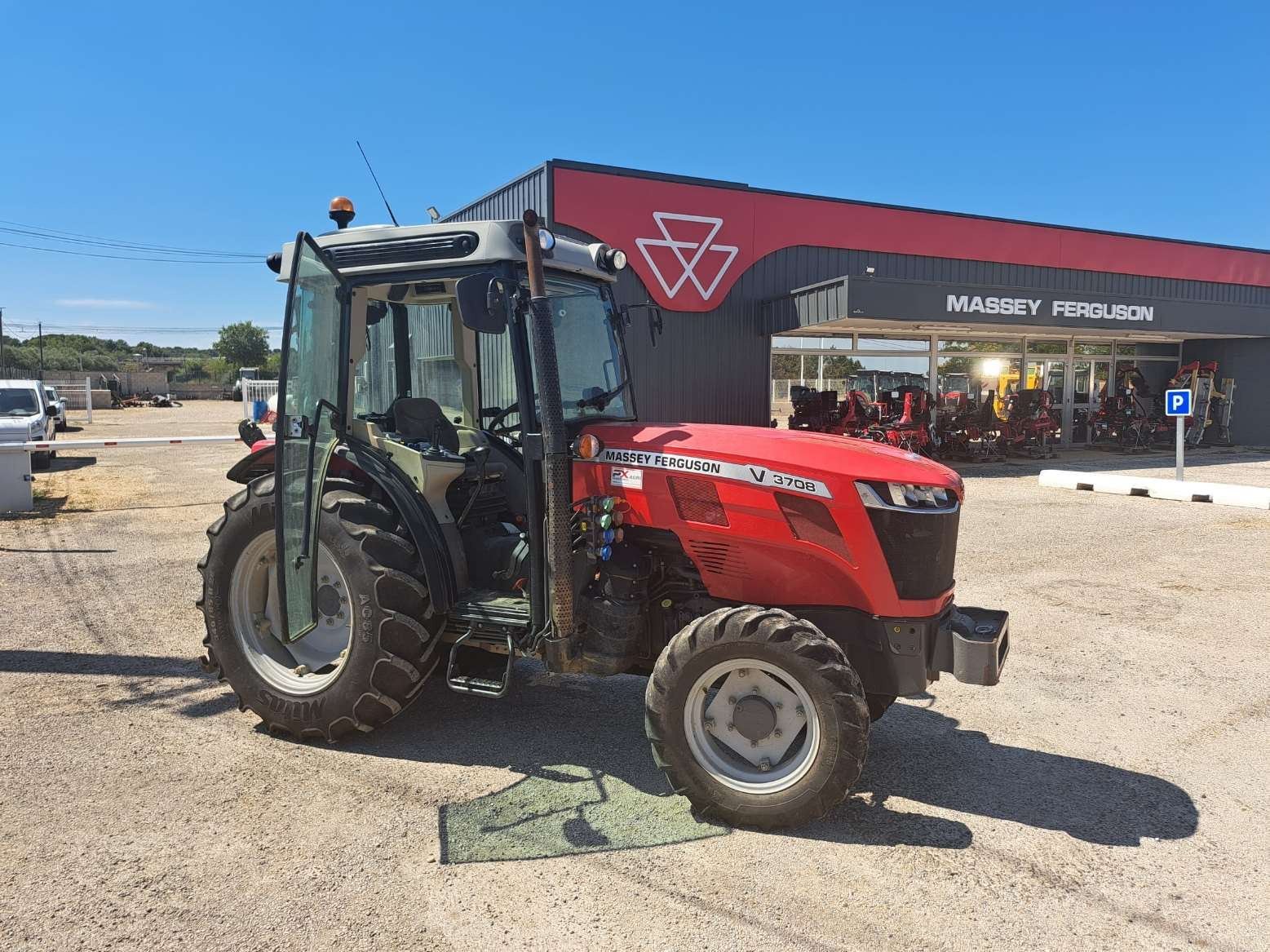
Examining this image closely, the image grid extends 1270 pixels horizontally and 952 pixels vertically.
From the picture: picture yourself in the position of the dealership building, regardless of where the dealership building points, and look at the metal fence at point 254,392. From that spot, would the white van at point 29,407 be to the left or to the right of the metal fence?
left

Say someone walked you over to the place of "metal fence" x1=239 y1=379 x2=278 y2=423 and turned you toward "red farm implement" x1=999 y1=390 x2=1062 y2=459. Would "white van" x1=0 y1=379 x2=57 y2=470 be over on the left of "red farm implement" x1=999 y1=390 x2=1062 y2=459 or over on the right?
right

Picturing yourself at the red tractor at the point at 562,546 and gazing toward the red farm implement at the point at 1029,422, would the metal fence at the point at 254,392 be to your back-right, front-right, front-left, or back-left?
front-left

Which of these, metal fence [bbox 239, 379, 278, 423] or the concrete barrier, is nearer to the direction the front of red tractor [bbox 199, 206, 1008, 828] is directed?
the concrete barrier

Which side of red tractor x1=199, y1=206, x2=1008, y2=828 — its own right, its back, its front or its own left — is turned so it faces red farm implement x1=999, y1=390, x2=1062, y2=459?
left

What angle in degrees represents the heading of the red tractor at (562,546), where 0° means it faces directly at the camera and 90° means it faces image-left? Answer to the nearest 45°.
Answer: approximately 315°

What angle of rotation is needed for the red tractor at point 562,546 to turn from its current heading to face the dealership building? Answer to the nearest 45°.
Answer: approximately 90° to its left

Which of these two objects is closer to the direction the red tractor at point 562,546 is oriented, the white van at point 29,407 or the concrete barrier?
the concrete barrier

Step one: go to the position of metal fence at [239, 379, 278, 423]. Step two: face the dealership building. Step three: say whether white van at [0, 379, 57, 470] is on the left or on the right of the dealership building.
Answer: right

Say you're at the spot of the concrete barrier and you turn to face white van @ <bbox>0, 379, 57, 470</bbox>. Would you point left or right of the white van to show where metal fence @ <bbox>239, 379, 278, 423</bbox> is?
right

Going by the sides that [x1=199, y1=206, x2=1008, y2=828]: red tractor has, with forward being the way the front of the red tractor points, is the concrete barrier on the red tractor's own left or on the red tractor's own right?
on the red tractor's own left

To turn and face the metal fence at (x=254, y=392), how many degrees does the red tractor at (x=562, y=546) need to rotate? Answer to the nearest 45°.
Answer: approximately 180°

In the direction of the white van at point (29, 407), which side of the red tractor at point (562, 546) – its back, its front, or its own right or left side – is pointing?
back
